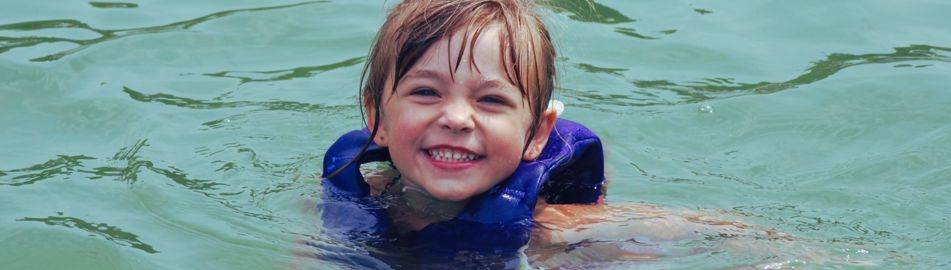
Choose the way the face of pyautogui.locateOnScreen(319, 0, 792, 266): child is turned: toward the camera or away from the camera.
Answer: toward the camera

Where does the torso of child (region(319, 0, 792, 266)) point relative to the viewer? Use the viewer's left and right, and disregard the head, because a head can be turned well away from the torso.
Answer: facing the viewer
